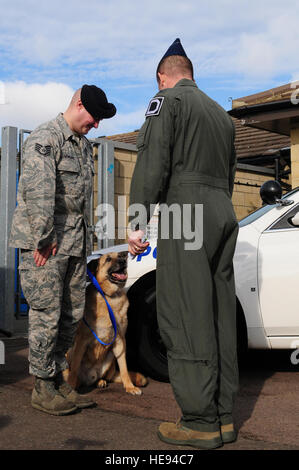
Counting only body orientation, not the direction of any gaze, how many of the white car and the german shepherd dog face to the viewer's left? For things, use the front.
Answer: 1

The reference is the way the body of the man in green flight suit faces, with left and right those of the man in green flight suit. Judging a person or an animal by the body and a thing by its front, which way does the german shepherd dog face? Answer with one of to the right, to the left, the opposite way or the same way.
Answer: the opposite way

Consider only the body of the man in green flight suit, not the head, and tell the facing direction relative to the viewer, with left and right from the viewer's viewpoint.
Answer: facing away from the viewer and to the left of the viewer

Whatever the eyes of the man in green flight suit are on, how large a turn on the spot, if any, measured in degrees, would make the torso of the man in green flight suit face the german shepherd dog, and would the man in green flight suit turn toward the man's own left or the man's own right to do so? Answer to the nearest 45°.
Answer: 0° — they already face it

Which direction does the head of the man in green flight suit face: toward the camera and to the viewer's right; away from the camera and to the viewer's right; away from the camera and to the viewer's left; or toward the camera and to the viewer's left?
away from the camera and to the viewer's left

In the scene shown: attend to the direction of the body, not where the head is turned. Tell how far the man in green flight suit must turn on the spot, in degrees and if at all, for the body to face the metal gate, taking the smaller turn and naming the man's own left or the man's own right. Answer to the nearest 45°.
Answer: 0° — they already face it

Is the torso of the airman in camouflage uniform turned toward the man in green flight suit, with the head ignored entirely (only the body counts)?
yes

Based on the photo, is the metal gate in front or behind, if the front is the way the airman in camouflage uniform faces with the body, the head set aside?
behind

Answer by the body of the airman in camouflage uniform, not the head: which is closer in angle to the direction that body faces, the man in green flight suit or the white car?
the man in green flight suit

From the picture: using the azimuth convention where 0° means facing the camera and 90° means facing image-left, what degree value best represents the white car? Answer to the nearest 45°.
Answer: approximately 90°
